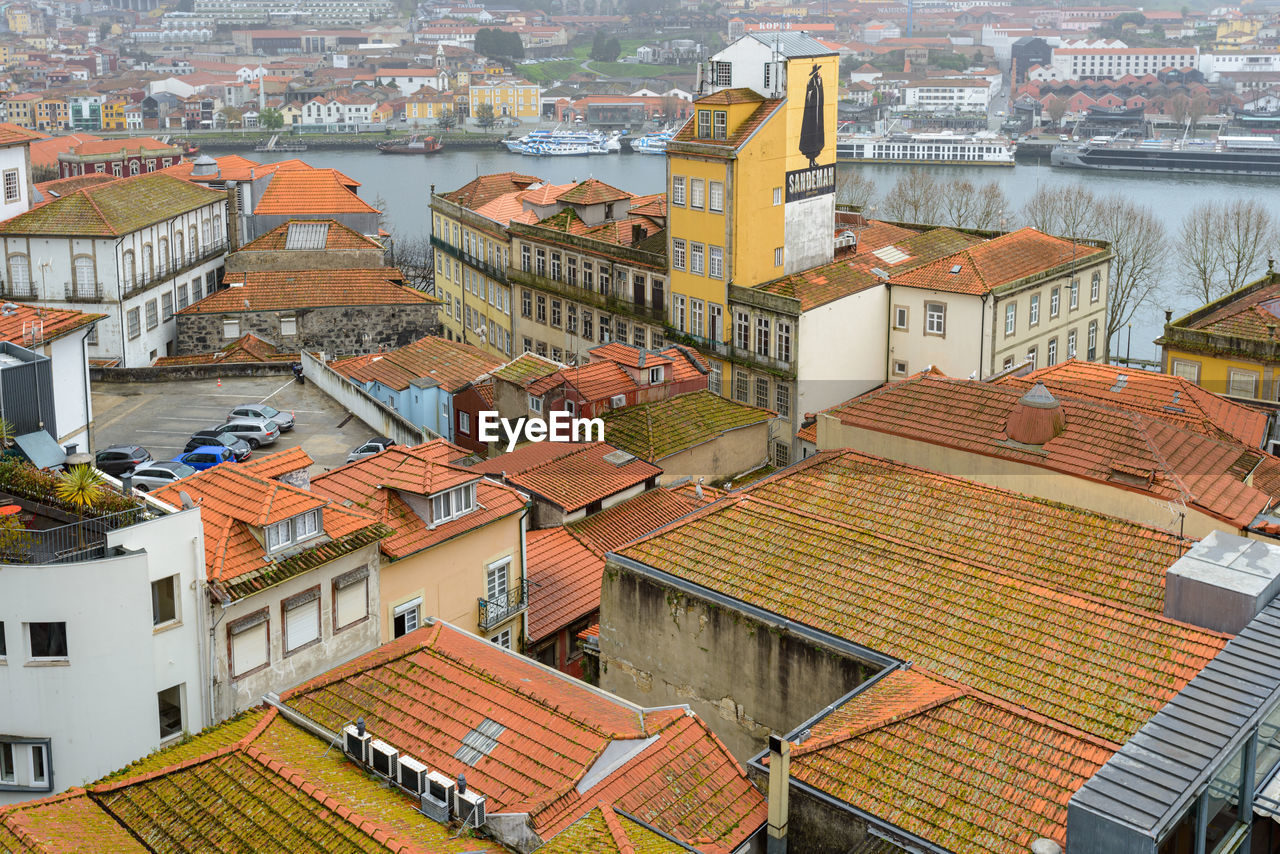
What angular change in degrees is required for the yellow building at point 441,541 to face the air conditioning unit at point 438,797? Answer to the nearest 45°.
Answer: approximately 45° to its right

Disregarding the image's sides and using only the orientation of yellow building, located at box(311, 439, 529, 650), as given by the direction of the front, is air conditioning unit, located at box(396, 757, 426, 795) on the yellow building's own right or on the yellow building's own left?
on the yellow building's own right

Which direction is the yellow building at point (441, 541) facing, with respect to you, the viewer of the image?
facing the viewer and to the right of the viewer

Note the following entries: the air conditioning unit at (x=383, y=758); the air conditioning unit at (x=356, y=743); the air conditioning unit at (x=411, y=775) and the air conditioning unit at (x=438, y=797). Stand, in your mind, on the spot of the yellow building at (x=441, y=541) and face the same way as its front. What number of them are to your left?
0

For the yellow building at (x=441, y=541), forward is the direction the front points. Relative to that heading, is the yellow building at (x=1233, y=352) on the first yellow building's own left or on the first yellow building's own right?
on the first yellow building's own left

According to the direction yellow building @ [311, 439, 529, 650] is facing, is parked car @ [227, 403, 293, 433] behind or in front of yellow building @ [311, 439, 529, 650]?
behind

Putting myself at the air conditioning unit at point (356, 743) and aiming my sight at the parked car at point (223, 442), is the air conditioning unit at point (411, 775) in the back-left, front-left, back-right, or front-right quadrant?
back-right

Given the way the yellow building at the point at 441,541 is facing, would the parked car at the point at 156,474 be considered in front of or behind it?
behind

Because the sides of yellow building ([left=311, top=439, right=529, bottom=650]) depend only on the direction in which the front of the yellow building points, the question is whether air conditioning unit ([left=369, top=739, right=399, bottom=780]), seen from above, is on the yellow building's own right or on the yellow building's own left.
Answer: on the yellow building's own right

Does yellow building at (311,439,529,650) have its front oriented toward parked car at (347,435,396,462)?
no

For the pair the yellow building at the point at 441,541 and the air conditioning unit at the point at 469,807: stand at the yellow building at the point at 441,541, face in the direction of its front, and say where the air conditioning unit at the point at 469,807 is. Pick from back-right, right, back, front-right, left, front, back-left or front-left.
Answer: front-right

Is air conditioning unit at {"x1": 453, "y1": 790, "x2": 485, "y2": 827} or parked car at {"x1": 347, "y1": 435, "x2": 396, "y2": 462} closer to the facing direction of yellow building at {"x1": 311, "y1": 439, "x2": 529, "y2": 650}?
the air conditioning unit

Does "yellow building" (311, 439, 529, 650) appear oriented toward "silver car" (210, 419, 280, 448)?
no

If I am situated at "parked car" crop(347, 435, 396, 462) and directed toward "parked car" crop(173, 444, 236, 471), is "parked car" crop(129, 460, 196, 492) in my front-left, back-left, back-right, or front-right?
front-left
